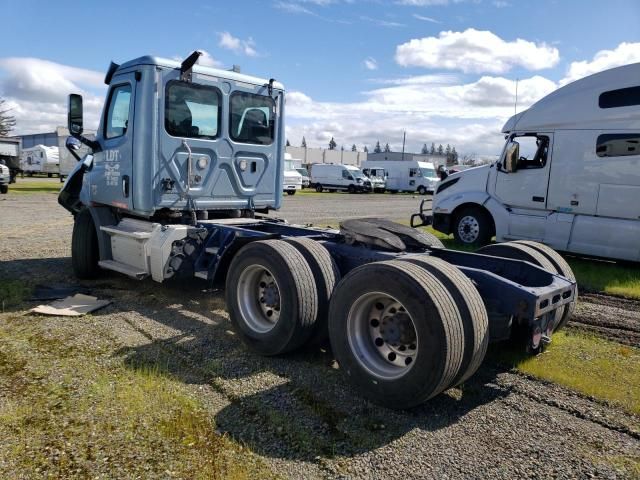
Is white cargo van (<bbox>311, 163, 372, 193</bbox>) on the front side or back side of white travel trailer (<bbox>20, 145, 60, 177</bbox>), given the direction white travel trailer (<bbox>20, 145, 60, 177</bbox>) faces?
on the front side

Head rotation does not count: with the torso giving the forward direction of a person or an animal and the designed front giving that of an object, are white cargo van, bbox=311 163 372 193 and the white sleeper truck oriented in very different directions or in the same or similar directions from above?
very different directions

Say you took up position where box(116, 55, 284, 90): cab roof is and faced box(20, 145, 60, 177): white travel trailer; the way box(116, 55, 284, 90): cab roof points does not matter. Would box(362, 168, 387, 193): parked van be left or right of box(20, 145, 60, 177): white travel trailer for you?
right

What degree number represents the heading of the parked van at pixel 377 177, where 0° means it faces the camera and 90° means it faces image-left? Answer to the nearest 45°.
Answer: approximately 315°

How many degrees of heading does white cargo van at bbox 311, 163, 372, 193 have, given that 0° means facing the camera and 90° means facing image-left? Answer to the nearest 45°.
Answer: approximately 315°

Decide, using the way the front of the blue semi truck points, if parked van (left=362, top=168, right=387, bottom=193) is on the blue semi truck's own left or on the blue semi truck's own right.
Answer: on the blue semi truck's own right

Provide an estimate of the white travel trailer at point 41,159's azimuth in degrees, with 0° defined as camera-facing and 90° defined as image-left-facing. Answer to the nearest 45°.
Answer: approximately 315°

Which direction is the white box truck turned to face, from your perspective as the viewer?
facing the viewer and to the right of the viewer

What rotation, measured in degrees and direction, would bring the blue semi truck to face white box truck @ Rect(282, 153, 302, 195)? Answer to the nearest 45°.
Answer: approximately 45° to its right

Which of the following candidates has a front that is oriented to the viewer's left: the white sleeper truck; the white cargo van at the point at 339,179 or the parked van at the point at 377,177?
the white sleeper truck

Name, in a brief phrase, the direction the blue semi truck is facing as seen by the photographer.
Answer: facing away from the viewer and to the left of the viewer

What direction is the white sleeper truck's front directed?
to the viewer's left
